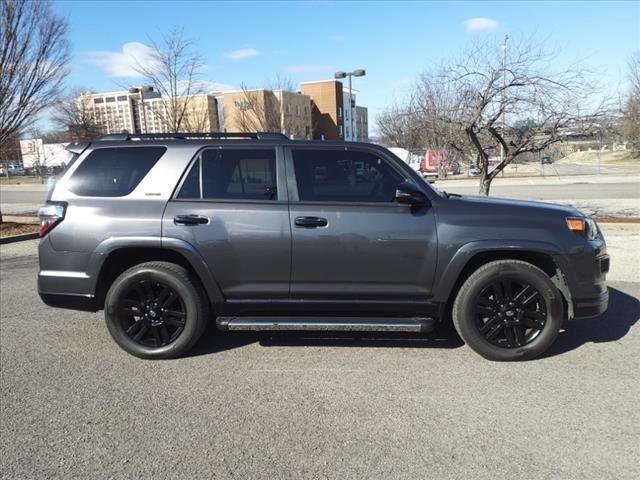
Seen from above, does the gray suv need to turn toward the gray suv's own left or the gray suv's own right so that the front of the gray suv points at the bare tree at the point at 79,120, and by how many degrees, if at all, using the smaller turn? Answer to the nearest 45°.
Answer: approximately 135° to the gray suv's own left

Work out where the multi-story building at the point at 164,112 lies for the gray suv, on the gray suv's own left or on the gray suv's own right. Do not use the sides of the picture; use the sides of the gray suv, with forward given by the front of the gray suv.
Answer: on the gray suv's own left

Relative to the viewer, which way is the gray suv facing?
to the viewer's right

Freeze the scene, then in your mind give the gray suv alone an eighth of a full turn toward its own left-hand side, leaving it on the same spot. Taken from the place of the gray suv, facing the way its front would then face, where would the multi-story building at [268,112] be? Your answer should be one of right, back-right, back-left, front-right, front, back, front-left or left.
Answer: front-left
